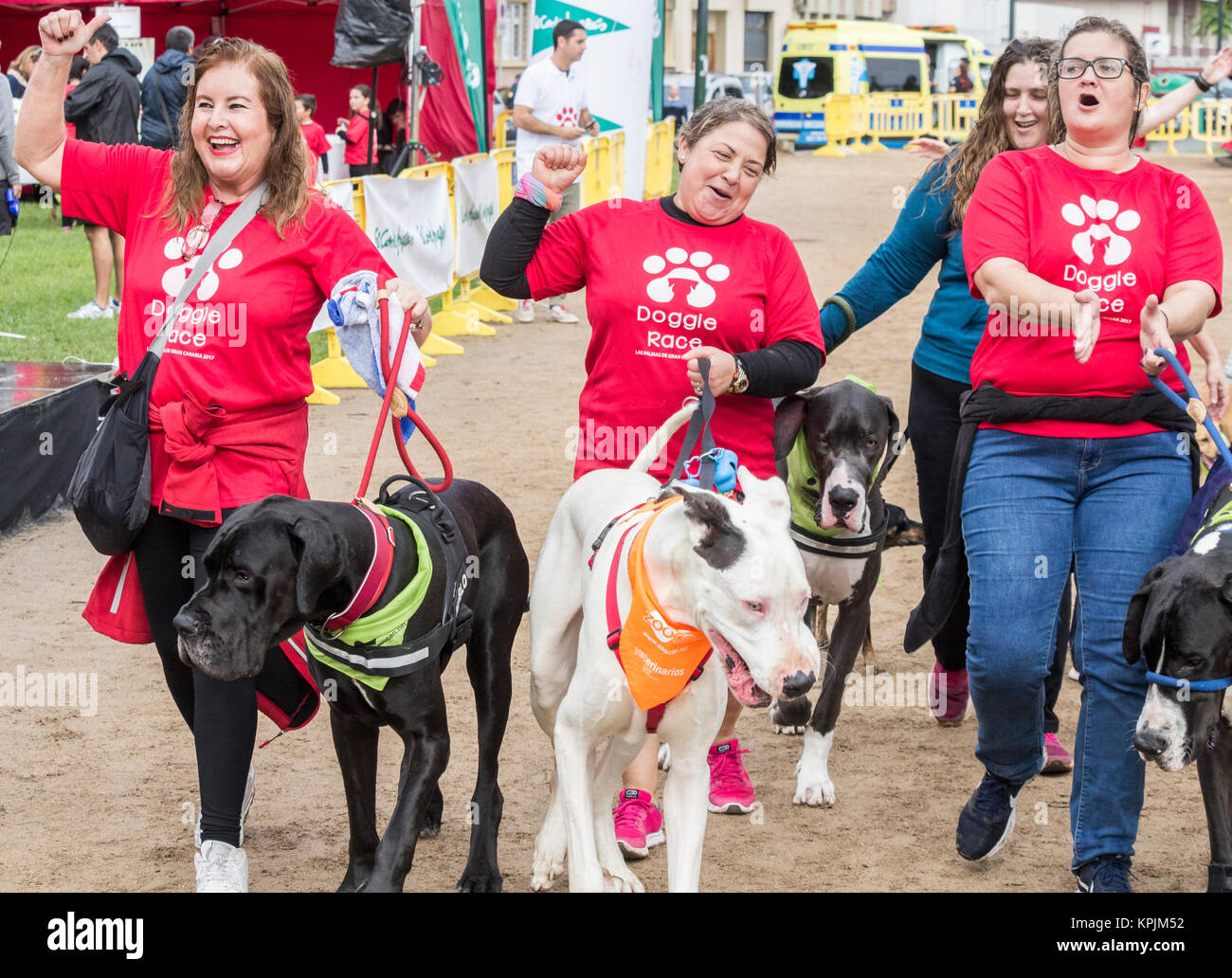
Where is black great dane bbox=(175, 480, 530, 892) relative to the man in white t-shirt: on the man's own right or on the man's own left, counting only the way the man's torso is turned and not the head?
on the man's own right

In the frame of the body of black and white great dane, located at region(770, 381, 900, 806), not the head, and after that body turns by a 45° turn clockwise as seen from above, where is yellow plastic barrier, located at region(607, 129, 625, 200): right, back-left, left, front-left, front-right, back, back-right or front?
back-right

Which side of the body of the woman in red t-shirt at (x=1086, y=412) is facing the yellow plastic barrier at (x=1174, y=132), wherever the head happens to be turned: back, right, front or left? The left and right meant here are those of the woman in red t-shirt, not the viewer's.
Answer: back

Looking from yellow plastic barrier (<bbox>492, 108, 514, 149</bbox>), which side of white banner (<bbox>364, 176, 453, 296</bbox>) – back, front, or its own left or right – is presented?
back

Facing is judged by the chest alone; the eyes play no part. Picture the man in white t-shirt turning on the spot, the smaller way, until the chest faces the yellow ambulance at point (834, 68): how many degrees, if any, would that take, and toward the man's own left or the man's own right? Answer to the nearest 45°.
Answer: approximately 135° to the man's own left

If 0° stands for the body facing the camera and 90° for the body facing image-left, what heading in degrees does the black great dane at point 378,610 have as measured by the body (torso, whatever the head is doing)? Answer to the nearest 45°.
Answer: approximately 45°

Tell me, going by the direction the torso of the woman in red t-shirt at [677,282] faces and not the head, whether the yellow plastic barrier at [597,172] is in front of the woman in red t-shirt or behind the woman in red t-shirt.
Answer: behind

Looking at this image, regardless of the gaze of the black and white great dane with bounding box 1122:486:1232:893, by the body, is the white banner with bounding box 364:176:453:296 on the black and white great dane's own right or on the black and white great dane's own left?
on the black and white great dane's own right

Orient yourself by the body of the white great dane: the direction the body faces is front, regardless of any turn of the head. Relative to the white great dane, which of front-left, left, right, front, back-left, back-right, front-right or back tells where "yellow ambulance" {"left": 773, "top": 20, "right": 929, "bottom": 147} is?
back-left

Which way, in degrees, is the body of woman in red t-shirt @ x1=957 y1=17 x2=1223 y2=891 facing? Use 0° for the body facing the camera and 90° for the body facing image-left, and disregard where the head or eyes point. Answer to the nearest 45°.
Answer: approximately 0°
